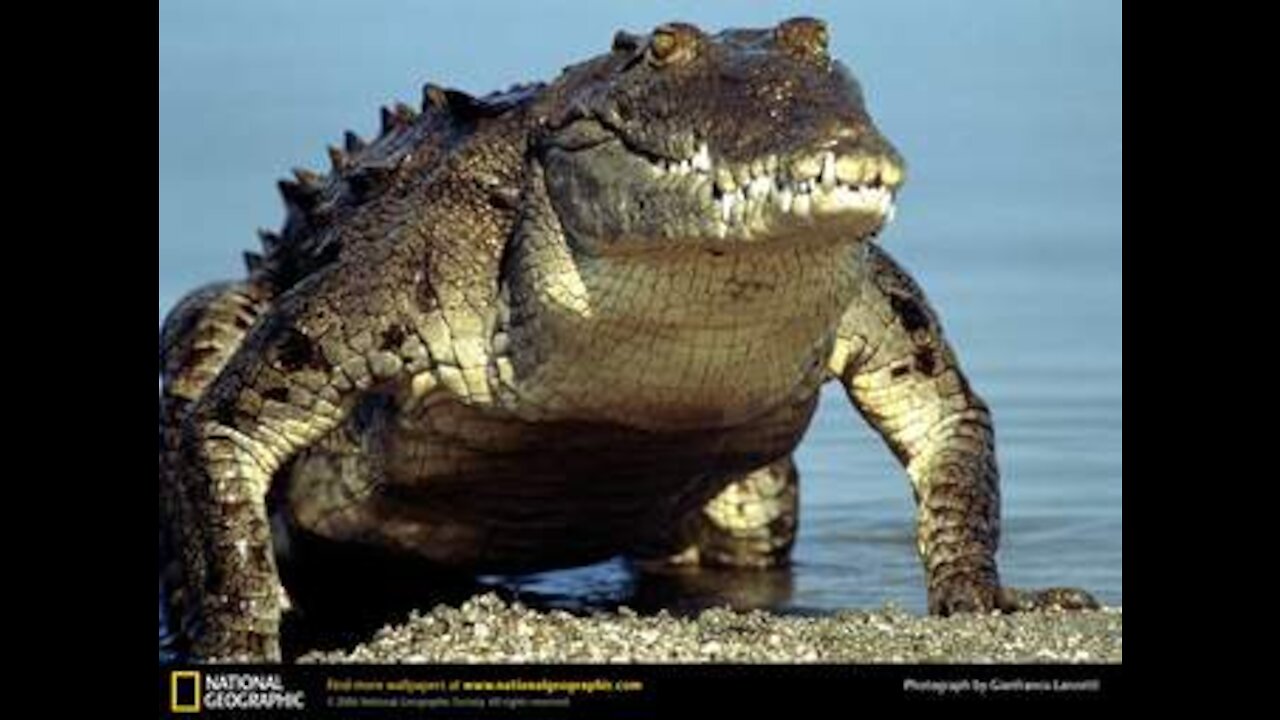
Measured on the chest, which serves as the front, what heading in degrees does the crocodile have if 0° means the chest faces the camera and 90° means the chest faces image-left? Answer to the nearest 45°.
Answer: approximately 315°
